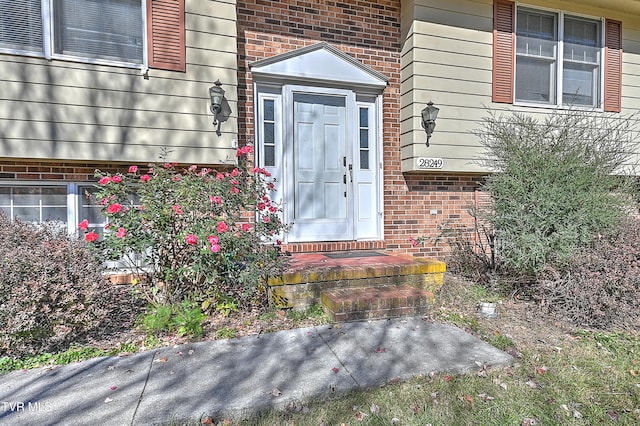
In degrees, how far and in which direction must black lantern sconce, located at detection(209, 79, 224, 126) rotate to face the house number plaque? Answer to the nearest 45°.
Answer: approximately 90° to its left

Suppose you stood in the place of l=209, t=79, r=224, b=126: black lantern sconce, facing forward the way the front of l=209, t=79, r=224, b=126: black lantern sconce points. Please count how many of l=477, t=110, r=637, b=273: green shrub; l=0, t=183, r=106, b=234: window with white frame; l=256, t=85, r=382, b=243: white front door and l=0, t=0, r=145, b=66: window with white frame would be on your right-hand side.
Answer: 2

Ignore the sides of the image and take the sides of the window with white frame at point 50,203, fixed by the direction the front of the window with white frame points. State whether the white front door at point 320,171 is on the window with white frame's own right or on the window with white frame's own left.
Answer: on the window with white frame's own left

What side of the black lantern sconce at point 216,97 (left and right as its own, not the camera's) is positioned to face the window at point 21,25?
right

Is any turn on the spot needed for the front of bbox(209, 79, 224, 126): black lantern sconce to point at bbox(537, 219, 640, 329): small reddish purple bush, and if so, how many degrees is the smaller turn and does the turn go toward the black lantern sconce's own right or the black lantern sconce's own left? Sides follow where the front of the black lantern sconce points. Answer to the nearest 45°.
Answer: approximately 45° to the black lantern sconce's own left

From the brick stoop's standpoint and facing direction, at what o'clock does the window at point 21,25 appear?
The window is roughly at 3 o'clock from the brick stoop.

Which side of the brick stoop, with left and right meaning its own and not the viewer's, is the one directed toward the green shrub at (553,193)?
left

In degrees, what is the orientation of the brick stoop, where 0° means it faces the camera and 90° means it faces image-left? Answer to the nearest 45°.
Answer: approximately 0°

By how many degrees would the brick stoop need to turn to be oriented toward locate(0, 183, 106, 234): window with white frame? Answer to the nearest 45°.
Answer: approximately 90° to its right
